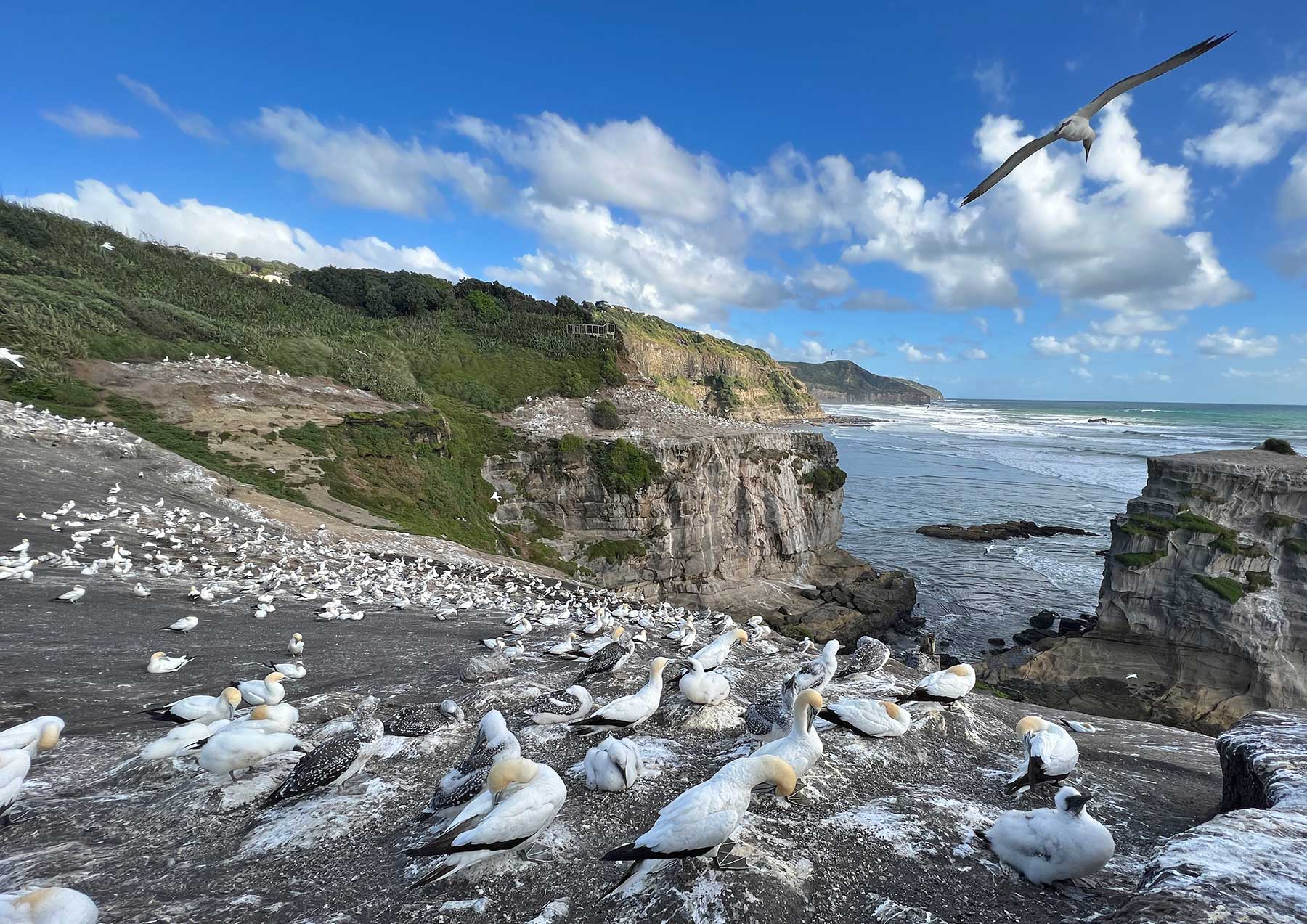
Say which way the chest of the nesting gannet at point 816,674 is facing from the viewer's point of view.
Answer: to the viewer's right

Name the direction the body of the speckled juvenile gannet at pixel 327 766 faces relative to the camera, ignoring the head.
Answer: to the viewer's right

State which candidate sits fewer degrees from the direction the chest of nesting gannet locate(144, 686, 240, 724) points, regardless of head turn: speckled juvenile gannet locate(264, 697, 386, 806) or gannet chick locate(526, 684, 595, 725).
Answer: the gannet chick

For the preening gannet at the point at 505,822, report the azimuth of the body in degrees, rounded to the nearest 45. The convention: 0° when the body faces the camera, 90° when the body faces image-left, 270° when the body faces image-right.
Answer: approximately 270°

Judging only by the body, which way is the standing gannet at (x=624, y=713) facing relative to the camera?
to the viewer's right

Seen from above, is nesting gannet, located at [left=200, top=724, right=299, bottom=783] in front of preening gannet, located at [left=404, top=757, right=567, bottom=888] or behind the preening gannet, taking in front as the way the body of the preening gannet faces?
behind

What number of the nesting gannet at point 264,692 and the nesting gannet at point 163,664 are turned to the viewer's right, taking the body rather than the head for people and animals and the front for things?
1

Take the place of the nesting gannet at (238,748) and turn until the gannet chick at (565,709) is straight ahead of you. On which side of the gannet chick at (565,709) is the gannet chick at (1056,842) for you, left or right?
right

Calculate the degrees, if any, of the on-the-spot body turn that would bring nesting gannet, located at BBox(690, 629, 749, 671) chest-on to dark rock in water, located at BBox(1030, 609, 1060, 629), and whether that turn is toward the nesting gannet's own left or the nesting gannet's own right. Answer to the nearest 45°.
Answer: approximately 45° to the nesting gannet's own left

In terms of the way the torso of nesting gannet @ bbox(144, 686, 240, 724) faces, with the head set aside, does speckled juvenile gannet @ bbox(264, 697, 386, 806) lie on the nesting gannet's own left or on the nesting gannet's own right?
on the nesting gannet's own right

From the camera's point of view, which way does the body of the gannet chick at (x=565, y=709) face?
to the viewer's right

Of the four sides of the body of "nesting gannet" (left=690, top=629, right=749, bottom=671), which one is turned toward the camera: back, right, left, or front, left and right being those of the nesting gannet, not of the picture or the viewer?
right

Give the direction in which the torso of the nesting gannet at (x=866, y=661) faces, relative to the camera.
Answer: to the viewer's right
